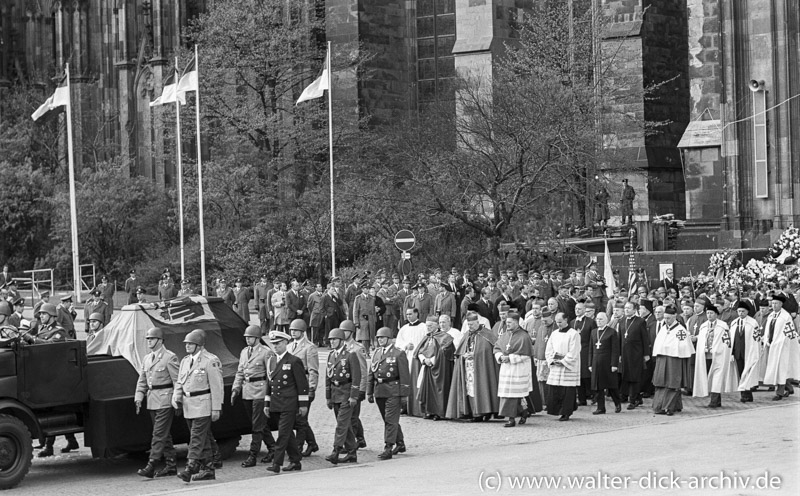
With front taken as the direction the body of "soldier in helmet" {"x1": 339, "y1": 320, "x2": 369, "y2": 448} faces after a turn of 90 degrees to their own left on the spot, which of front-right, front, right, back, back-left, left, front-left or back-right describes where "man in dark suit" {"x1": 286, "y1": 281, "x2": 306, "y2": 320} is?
back-left

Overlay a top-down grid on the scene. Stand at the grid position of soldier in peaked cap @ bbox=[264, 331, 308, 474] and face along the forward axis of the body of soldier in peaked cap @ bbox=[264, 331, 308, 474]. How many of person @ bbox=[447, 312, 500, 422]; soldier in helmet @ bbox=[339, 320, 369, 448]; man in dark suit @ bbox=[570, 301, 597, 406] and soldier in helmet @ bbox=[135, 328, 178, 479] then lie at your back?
3

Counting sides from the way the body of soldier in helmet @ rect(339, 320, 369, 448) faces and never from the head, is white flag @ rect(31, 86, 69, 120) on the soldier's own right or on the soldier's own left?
on the soldier's own right

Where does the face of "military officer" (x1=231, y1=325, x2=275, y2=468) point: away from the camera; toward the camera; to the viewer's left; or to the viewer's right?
to the viewer's left

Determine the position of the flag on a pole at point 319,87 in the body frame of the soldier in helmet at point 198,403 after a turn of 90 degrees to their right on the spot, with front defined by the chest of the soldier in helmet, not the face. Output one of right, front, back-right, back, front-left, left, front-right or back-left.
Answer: front-right

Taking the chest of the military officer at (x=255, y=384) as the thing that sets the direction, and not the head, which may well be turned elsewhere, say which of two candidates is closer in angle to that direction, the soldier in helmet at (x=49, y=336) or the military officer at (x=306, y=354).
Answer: the soldier in helmet

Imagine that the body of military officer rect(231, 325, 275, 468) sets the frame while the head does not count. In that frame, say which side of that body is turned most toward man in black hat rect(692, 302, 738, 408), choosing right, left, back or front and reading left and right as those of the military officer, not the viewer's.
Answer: back

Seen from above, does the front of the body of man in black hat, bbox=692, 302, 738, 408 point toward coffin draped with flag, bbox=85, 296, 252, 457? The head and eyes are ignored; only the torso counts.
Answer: yes

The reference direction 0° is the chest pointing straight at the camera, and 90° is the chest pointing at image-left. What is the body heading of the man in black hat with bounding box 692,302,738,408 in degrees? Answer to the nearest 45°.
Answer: approximately 45°
